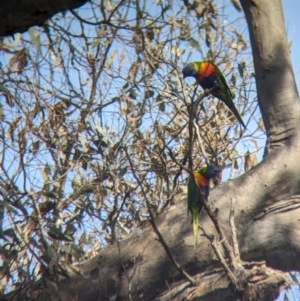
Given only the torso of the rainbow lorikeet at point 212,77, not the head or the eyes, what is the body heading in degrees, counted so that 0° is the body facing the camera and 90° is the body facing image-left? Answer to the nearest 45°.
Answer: approximately 90°

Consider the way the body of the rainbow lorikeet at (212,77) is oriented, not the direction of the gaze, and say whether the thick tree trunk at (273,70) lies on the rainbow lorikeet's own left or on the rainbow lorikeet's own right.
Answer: on the rainbow lorikeet's own left
